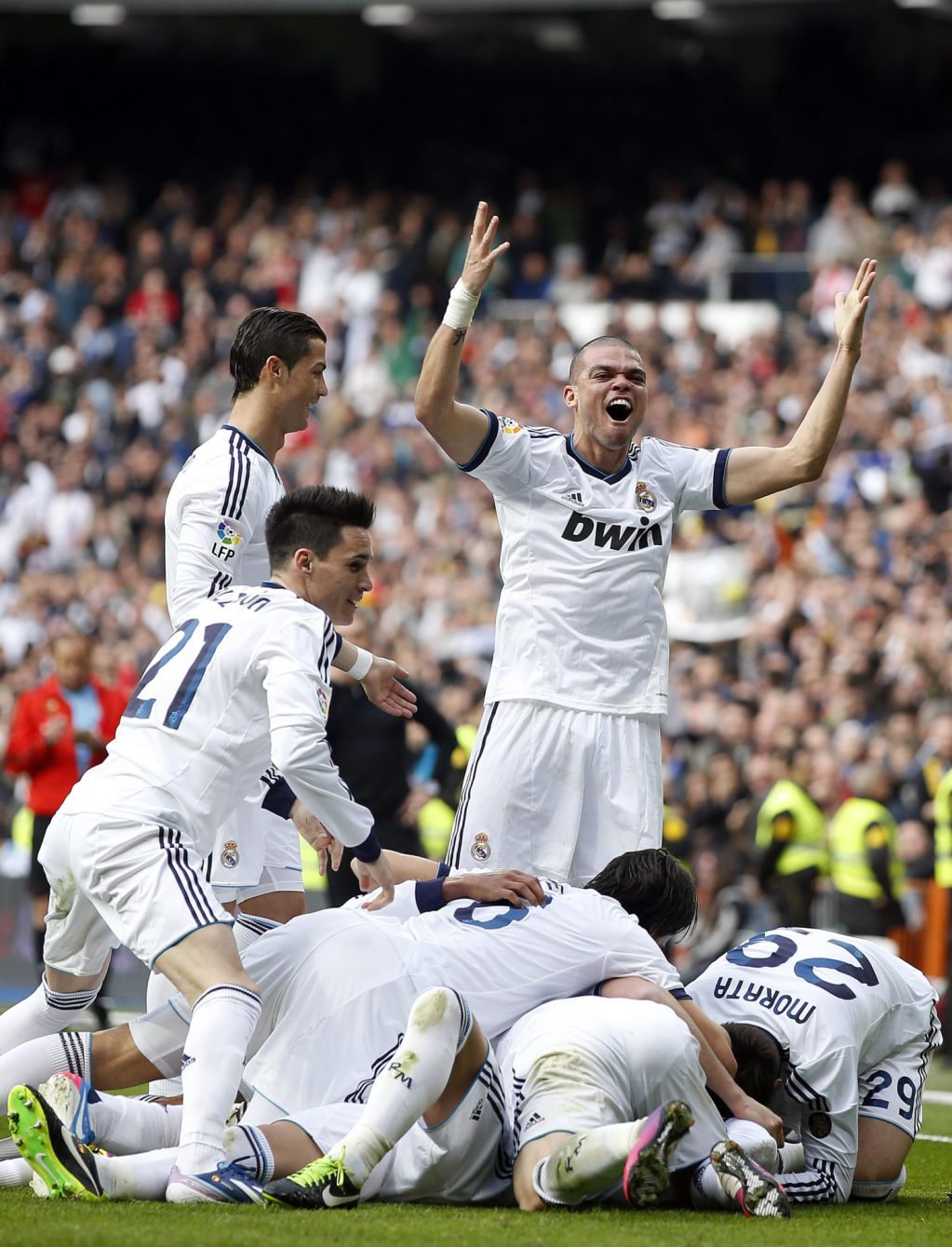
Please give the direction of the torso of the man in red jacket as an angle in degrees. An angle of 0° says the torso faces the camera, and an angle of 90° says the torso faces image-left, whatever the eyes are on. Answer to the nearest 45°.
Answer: approximately 315°

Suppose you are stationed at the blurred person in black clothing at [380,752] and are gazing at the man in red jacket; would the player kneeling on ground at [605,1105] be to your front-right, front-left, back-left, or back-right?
back-left

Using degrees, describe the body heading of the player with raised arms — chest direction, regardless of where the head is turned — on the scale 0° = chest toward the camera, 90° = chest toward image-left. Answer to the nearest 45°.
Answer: approximately 315°

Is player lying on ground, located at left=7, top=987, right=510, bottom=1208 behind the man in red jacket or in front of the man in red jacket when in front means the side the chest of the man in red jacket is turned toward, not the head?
in front

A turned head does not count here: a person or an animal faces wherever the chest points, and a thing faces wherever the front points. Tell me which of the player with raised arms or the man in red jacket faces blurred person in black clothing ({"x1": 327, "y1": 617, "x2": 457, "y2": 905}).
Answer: the man in red jacket

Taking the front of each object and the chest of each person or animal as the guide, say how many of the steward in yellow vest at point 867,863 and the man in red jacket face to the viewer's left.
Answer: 0

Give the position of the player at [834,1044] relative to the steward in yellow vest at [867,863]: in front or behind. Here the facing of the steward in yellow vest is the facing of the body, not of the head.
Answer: behind

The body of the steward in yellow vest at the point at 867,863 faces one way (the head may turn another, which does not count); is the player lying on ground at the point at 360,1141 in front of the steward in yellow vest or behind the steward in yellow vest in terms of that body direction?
behind

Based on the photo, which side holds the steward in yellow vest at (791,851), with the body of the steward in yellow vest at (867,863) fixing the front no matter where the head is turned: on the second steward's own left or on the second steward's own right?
on the second steward's own left
